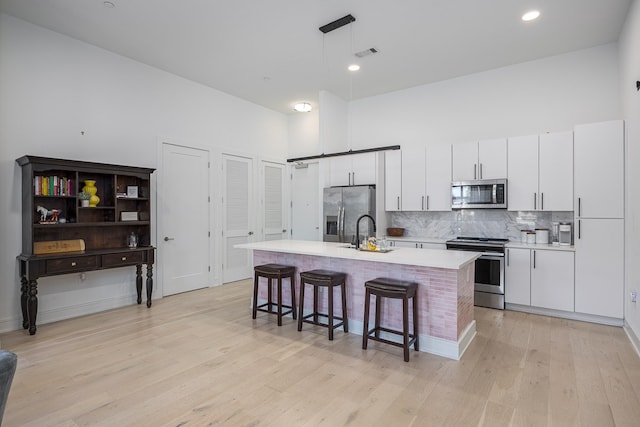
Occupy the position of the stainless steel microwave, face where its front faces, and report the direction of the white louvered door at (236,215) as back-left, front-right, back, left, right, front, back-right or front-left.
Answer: right

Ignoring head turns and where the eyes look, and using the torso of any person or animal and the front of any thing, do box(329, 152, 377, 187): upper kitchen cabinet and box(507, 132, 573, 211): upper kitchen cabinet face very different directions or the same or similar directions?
same or similar directions

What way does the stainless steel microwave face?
toward the camera

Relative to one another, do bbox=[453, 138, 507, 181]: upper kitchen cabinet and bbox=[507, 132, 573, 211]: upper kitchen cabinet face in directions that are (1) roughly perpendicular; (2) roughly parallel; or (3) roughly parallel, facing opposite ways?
roughly parallel

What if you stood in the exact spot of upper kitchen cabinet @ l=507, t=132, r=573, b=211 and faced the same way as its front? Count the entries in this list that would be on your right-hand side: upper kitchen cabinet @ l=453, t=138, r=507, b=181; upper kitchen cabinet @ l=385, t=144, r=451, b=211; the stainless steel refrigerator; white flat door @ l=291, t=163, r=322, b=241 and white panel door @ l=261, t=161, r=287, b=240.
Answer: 5

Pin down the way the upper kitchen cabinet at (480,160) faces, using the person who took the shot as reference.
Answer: facing the viewer

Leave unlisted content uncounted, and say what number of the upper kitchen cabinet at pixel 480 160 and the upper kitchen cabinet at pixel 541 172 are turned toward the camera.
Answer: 2

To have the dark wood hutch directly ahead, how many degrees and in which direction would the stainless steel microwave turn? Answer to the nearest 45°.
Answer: approximately 45° to its right

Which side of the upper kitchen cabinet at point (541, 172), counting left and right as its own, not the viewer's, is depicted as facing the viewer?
front

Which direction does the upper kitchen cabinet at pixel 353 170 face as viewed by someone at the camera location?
facing the viewer and to the left of the viewer

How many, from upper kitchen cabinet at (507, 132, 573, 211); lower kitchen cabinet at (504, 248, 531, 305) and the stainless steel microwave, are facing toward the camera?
3
